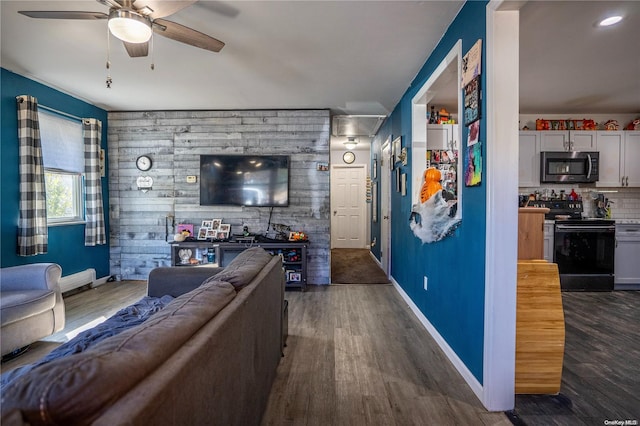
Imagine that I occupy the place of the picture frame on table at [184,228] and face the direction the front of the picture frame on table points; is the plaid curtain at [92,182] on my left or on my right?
on my right

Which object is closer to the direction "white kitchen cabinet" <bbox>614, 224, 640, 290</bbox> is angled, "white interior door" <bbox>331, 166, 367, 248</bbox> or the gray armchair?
the gray armchair

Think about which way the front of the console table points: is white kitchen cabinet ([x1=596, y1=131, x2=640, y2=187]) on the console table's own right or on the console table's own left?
on the console table's own left

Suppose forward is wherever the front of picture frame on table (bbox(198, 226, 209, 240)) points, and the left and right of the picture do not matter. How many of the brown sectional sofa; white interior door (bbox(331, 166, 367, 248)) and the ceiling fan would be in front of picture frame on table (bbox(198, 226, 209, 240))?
2

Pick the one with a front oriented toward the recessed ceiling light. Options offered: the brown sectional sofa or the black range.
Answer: the black range

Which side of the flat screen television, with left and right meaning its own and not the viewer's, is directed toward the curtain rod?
right

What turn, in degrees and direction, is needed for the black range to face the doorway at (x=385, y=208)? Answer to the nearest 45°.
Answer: approximately 90° to its right

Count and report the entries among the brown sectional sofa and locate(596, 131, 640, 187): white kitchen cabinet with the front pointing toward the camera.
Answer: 1

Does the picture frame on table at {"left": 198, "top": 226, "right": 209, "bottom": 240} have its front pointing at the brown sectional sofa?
yes

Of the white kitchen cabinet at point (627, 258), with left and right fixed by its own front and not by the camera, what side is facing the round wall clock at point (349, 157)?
right
